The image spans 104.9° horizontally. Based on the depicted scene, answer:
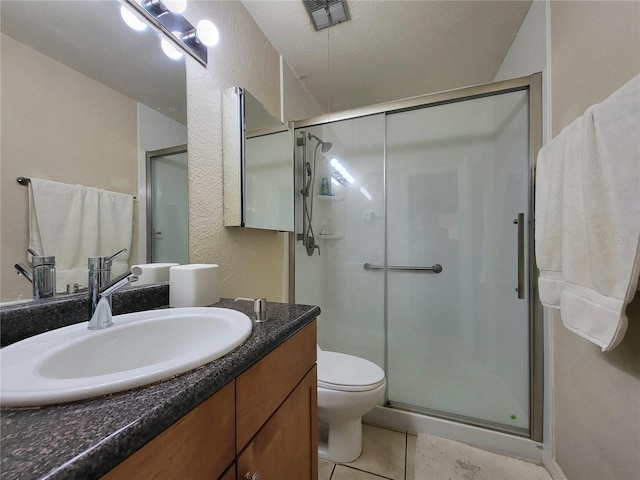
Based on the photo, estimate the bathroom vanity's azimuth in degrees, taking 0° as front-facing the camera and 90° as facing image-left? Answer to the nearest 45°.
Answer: approximately 315°

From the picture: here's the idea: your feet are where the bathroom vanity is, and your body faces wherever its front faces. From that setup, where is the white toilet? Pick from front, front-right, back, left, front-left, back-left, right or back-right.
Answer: left

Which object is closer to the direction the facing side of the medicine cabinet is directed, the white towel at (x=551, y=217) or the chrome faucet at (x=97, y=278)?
the white towel

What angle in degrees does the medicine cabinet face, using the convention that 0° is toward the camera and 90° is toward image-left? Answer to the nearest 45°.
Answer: approximately 315°

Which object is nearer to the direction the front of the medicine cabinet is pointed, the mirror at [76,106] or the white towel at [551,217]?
the white towel

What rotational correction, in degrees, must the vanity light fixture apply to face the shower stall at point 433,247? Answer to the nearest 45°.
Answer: approximately 45° to its left
